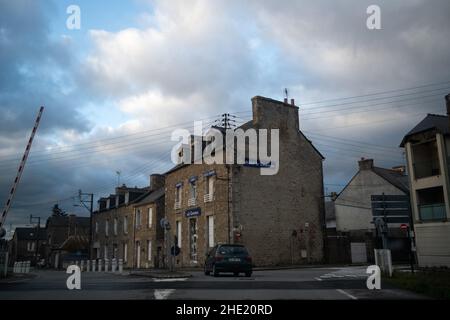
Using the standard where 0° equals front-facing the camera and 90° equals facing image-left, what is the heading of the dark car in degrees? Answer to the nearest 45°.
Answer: approximately 135°

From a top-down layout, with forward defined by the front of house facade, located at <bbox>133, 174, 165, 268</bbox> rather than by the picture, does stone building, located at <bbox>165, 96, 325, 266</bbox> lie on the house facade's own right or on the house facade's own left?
on the house facade's own left

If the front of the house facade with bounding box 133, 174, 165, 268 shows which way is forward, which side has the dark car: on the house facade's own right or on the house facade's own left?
on the house facade's own left

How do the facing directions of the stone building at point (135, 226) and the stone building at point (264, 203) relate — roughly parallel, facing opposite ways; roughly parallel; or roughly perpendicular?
roughly parallel

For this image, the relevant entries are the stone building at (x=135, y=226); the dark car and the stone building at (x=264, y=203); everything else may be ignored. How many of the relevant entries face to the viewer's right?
0

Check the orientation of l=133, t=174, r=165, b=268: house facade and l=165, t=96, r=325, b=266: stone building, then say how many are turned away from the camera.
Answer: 0

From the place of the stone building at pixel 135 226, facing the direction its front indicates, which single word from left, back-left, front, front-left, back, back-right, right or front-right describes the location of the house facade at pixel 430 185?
left

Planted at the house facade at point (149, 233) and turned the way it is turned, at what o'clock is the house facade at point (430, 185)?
the house facade at point (430, 185) is roughly at 9 o'clock from the house facade at point (149, 233).

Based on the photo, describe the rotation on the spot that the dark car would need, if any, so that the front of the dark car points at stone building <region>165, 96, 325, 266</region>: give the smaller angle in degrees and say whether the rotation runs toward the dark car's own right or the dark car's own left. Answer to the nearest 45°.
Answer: approximately 45° to the dark car's own right

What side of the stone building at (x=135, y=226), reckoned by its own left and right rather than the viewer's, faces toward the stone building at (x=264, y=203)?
left
